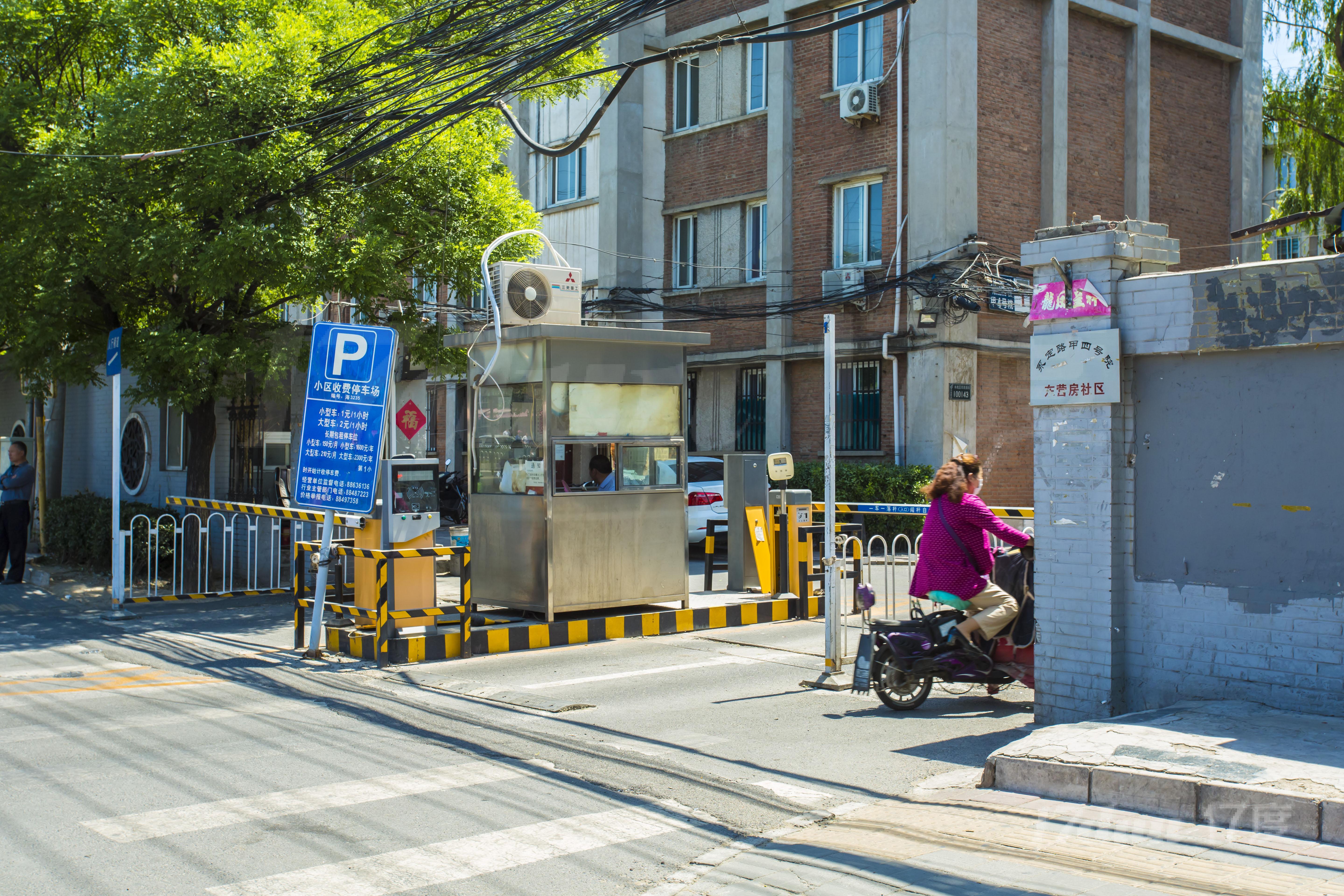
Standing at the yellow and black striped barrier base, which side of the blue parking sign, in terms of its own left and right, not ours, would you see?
left

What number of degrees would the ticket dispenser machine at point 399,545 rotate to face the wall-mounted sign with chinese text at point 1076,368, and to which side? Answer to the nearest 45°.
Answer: approximately 45° to its left

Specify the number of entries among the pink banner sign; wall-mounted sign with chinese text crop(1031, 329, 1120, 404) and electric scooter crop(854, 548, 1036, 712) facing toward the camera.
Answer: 2
